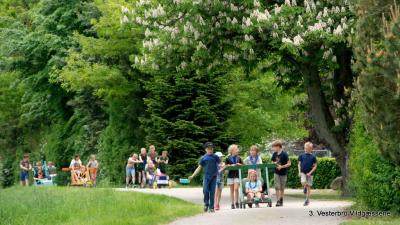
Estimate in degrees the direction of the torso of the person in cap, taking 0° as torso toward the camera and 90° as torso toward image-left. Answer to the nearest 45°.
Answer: approximately 0°

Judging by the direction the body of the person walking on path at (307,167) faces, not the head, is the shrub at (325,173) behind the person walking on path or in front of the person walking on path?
behind
